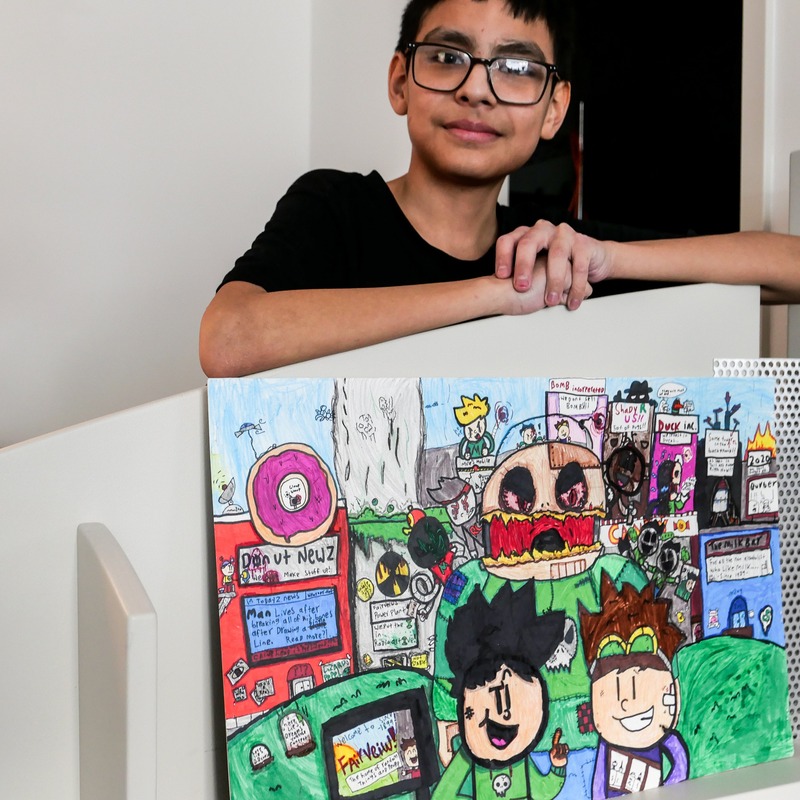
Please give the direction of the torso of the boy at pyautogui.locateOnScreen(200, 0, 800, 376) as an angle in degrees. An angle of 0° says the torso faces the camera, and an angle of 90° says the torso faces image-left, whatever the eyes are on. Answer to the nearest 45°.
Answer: approximately 0°
